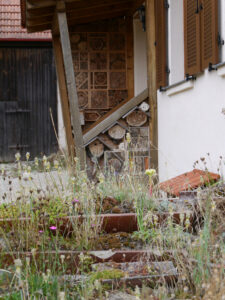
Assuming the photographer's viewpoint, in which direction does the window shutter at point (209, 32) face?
facing the viewer and to the left of the viewer

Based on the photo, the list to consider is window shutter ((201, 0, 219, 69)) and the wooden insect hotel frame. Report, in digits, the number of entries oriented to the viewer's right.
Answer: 0

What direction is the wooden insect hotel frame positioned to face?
toward the camera

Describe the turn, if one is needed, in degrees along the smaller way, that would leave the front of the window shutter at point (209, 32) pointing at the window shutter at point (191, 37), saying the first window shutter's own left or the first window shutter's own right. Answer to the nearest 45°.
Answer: approximately 135° to the first window shutter's own right

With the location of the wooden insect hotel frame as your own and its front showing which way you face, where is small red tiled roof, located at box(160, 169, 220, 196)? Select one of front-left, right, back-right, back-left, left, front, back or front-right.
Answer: front

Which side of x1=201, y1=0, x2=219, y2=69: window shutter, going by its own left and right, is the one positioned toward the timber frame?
right

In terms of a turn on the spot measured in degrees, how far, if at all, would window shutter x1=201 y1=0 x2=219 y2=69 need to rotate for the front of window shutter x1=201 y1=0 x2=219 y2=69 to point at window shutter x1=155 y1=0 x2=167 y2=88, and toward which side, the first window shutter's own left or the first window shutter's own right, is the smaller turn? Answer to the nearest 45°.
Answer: approximately 135° to the first window shutter's own right
